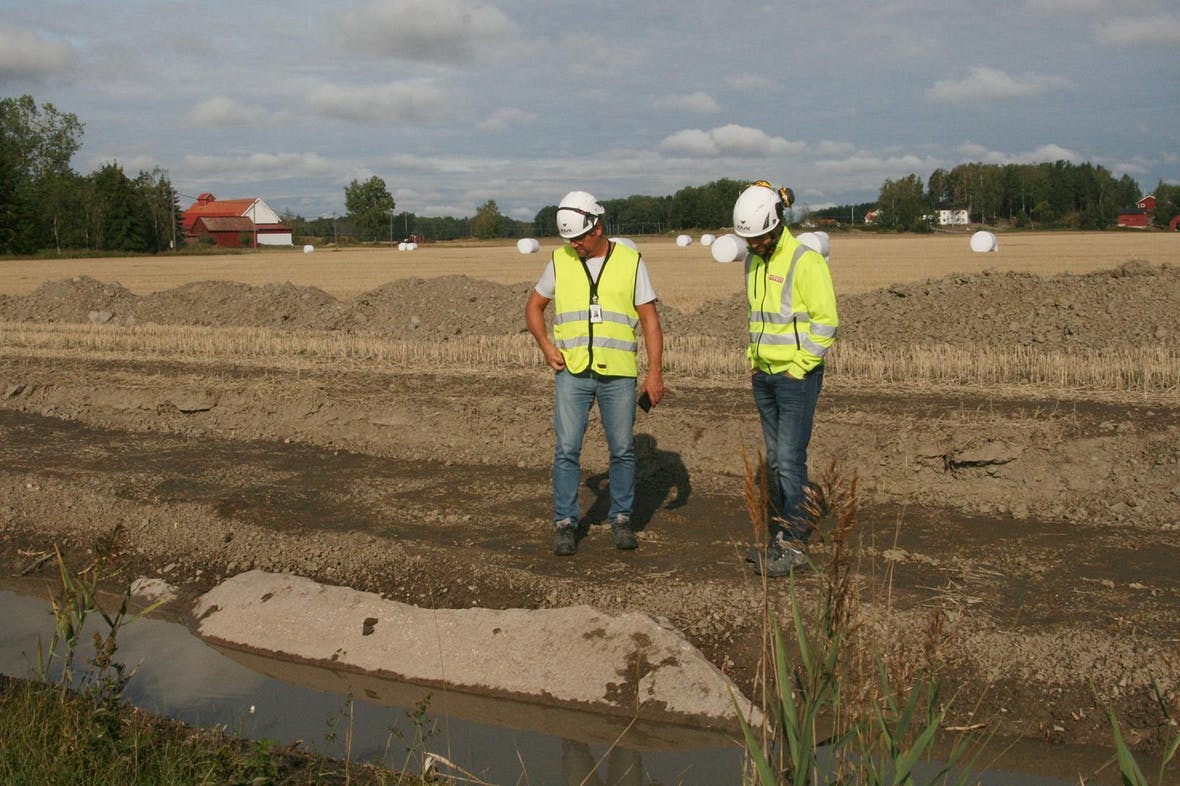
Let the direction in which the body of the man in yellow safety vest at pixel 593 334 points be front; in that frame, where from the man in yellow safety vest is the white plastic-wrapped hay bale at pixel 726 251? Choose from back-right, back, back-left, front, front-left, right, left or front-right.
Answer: back

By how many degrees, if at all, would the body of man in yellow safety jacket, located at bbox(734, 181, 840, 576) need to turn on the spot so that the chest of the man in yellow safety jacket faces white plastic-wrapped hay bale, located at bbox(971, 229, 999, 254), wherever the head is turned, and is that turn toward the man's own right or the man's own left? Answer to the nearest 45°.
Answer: approximately 135° to the man's own right

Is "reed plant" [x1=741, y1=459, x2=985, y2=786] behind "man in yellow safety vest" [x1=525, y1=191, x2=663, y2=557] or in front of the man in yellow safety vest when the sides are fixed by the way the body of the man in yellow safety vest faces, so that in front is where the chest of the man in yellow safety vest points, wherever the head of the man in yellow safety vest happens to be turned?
in front

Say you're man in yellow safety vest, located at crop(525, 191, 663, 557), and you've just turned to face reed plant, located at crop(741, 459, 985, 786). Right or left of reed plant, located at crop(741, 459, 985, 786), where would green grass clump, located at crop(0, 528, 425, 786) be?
right

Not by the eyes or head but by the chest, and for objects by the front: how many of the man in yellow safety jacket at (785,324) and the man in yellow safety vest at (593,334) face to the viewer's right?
0

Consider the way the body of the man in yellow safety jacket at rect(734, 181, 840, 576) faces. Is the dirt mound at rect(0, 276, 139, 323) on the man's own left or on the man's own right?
on the man's own right

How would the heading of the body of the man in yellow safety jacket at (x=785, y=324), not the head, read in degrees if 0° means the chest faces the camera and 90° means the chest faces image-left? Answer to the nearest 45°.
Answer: approximately 45°

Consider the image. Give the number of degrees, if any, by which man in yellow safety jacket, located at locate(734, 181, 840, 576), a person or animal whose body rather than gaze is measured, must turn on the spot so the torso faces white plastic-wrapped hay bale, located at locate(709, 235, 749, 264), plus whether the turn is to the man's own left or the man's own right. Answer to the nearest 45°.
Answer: approximately 135° to the man's own right

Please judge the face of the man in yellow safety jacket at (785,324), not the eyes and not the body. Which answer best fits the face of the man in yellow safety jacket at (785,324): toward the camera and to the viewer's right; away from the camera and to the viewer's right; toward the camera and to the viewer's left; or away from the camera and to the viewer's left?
toward the camera and to the viewer's left

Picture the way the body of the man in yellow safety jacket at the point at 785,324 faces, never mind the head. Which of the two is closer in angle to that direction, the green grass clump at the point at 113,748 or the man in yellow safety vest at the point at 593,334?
the green grass clump

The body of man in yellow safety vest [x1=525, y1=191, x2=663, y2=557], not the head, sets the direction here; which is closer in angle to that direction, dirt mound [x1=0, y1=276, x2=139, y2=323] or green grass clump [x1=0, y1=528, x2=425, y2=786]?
the green grass clump

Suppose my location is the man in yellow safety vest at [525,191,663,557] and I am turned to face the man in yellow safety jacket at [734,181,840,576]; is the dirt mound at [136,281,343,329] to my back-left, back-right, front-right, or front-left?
back-left

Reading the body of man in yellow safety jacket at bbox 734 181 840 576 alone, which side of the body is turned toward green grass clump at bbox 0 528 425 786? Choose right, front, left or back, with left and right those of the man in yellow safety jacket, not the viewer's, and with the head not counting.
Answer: front

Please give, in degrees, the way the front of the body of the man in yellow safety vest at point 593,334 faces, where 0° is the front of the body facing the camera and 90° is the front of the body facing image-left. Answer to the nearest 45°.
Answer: approximately 0°

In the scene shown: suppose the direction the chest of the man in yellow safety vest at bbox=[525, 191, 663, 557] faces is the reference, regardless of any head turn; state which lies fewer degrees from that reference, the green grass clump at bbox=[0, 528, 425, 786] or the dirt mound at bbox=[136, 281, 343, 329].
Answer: the green grass clump
